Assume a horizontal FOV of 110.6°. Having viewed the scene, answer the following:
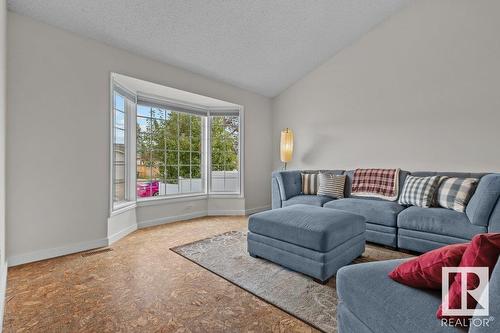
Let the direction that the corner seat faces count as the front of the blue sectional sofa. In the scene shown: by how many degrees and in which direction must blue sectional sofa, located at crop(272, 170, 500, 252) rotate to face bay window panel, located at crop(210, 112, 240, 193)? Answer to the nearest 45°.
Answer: approximately 45° to its right

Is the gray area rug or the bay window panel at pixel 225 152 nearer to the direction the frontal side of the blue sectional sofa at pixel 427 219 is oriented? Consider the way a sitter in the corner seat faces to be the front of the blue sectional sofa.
the gray area rug

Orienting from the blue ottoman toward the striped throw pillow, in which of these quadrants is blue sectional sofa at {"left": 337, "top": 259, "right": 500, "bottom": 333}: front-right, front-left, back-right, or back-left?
back-right

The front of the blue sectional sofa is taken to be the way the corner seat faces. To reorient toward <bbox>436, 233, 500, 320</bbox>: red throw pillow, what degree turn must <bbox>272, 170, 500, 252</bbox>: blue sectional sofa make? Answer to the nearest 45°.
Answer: approximately 45° to its left

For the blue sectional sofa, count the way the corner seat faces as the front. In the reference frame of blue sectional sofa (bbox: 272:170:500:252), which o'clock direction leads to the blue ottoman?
The blue ottoman is roughly at 12 o'clock from the blue sectional sofa.

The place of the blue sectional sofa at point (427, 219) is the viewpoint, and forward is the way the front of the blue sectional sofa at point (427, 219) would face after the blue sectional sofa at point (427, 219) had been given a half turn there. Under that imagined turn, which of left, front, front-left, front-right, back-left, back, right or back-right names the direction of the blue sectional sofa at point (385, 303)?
back-right

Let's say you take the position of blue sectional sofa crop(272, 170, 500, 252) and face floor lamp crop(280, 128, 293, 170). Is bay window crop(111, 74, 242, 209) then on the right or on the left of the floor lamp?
left

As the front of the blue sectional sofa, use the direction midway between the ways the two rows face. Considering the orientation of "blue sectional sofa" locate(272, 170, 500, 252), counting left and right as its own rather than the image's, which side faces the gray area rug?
front

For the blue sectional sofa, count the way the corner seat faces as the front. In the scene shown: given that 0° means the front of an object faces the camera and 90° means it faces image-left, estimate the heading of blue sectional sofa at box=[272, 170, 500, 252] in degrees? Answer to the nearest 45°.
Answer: approximately 45°

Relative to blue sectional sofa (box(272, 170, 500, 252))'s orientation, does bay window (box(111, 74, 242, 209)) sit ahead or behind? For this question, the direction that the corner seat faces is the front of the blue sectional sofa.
ahead
